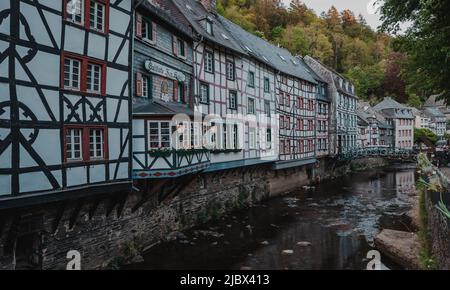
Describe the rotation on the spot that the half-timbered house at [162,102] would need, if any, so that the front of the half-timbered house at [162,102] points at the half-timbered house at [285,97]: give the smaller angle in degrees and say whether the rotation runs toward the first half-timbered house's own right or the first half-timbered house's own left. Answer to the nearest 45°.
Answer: approximately 90° to the first half-timbered house's own left

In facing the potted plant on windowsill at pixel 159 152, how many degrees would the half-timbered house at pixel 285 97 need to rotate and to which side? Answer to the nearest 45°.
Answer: approximately 45° to its right

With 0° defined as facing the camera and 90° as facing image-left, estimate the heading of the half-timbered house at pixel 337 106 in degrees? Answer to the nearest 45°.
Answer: approximately 315°

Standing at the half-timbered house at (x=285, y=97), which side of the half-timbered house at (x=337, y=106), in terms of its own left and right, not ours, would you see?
right

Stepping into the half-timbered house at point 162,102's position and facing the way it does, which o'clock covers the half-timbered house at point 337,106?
the half-timbered house at point 337,106 is roughly at 9 o'clock from the half-timbered house at point 162,102.

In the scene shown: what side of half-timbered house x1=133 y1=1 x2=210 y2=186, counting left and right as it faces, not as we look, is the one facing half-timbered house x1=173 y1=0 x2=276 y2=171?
left

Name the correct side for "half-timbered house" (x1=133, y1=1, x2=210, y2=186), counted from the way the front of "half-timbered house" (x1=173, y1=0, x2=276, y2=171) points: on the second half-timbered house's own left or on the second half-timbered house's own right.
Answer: on the second half-timbered house's own right

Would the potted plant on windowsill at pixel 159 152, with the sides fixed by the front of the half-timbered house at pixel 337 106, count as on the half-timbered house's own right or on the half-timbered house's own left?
on the half-timbered house's own right

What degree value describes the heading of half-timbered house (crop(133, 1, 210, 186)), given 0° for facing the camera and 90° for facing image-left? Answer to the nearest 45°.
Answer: approximately 315°

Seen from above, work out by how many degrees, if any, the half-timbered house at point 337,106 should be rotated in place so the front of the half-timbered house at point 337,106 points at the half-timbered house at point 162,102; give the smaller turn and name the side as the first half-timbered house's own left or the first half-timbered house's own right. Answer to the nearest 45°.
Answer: approximately 45° to the first half-timbered house's own right
